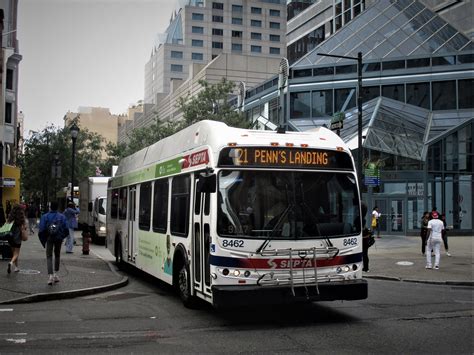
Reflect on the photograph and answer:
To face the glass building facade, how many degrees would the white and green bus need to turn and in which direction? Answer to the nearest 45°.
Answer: approximately 135° to its left

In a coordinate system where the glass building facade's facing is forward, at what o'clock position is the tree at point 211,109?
The tree is roughly at 2 o'clock from the glass building facade.

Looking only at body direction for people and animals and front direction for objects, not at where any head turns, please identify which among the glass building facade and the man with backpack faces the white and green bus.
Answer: the glass building facade

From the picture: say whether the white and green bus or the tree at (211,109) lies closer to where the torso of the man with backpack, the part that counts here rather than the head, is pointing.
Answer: the tree

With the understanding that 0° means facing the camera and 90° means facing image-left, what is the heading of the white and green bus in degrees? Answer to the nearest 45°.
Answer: approximately 315°

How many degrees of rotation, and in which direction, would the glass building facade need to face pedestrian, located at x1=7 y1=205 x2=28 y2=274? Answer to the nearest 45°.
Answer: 0° — it already faces them

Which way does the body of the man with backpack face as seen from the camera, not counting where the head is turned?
away from the camera

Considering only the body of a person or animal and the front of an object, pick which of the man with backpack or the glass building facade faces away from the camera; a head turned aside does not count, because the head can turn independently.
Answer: the man with backpack
